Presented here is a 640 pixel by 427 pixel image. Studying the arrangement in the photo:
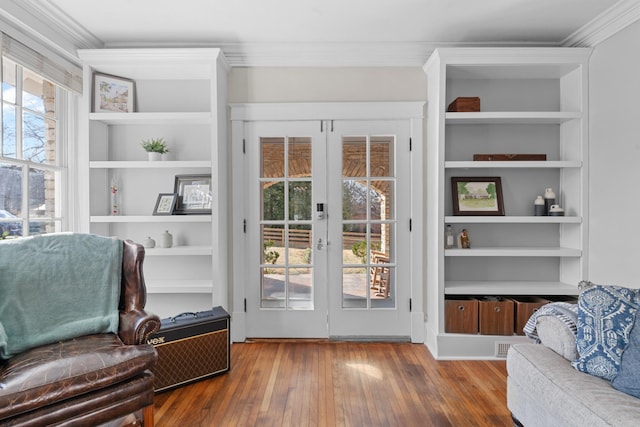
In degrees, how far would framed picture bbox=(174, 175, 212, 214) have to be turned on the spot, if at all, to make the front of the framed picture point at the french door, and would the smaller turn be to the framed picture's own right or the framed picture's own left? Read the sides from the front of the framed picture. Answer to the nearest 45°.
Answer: approximately 90° to the framed picture's own left

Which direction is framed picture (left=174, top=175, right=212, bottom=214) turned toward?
toward the camera

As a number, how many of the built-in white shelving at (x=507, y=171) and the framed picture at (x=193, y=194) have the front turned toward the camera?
2

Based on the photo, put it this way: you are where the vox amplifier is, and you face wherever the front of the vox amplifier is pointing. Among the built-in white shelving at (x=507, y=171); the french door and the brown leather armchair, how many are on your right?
1

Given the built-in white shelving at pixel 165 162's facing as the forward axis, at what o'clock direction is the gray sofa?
The gray sofa is roughly at 11 o'clock from the built-in white shelving.

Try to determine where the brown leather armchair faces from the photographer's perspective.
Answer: facing the viewer and to the right of the viewer

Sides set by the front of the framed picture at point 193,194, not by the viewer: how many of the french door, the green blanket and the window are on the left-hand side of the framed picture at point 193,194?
1

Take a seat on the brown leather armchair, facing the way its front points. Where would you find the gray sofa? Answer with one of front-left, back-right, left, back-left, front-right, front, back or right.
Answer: front

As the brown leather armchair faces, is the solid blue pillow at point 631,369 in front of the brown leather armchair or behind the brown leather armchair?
in front

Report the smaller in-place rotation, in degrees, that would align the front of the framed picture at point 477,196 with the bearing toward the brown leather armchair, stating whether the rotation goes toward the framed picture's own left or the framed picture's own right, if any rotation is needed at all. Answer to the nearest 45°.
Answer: approximately 45° to the framed picture's own right

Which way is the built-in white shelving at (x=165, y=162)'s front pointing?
toward the camera

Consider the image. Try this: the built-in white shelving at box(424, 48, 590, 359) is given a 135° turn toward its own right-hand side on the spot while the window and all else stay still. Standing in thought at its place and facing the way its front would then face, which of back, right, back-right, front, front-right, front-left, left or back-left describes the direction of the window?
left

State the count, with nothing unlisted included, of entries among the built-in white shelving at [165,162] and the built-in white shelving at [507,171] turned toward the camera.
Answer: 2

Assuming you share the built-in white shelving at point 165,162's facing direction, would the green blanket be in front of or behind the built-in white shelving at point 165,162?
in front

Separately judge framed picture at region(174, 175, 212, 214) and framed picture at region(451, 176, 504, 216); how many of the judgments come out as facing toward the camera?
2
